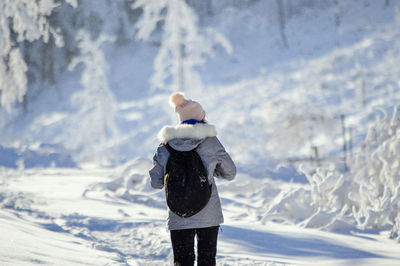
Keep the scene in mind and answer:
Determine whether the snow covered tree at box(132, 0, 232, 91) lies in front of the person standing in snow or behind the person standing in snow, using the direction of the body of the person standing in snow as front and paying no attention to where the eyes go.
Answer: in front

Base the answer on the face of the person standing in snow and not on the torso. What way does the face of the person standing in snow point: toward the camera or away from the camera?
away from the camera

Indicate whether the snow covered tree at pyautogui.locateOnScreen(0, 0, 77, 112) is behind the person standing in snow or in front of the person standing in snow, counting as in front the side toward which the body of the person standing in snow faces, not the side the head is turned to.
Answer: in front

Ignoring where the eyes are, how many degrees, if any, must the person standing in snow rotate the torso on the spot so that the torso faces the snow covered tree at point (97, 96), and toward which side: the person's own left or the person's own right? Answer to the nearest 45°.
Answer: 0° — they already face it

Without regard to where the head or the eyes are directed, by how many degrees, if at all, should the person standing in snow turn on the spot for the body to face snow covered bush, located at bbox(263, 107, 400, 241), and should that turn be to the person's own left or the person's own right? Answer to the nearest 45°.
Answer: approximately 45° to the person's own right

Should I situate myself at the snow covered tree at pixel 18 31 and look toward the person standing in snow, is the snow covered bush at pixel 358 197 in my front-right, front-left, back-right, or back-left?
front-left

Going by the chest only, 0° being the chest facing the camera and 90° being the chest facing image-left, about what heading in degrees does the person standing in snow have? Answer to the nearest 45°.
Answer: approximately 180°

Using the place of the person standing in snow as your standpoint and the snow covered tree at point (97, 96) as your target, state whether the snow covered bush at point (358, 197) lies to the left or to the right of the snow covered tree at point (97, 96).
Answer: right
